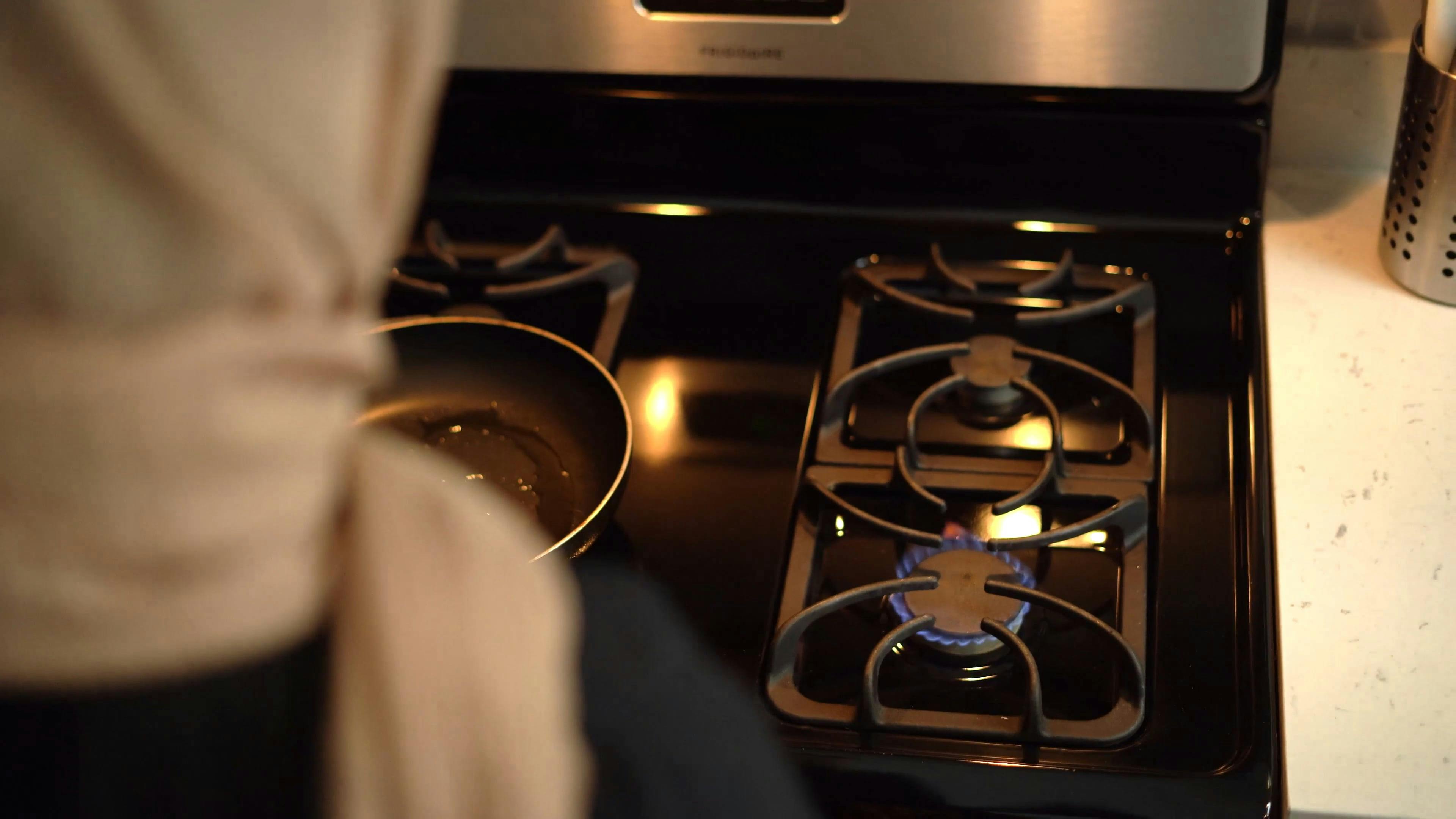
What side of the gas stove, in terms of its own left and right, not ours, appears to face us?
front
